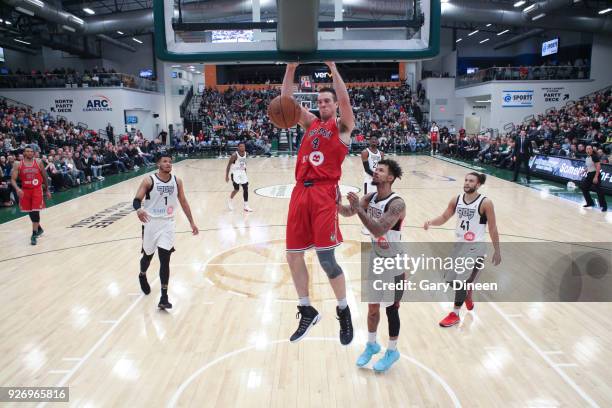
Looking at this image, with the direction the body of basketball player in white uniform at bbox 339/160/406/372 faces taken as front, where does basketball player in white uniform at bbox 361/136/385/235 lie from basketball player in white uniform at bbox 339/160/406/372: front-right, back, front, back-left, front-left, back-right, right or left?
back-right

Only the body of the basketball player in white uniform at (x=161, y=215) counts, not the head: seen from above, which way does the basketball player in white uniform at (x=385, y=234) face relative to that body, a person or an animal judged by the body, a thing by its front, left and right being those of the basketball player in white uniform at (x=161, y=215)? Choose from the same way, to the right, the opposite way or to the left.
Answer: to the right

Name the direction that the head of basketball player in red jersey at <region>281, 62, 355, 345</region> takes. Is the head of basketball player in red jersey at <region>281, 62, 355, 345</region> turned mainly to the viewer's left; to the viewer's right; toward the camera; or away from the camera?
toward the camera

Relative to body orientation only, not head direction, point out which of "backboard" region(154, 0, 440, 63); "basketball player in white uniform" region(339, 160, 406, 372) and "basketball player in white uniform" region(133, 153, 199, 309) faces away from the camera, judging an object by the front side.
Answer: the backboard

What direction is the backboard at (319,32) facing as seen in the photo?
away from the camera

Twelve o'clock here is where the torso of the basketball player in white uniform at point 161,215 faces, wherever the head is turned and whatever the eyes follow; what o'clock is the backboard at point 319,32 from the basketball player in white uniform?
The backboard is roughly at 11 o'clock from the basketball player in white uniform.

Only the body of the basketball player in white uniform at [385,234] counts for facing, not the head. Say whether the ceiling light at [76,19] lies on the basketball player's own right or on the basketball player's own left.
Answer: on the basketball player's own right

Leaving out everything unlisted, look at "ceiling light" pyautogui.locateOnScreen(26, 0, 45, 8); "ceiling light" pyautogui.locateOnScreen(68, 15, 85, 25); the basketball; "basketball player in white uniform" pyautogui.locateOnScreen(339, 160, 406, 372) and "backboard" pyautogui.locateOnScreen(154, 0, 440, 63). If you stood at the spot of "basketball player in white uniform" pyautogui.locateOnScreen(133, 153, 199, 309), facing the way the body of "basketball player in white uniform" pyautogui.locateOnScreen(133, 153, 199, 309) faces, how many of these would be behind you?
2

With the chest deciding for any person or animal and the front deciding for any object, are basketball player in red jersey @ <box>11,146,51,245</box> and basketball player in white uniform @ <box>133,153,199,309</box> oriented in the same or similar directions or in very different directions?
same or similar directions

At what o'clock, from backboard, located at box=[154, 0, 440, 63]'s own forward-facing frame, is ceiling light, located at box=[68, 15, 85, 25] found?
The ceiling light is roughly at 11 o'clock from the backboard.

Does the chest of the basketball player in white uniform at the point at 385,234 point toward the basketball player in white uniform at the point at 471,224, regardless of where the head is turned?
no

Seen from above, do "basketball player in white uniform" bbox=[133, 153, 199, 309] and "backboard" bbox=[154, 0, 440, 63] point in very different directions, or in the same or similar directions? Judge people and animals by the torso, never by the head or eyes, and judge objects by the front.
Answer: very different directions

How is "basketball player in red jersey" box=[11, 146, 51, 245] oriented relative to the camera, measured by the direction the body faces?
toward the camera

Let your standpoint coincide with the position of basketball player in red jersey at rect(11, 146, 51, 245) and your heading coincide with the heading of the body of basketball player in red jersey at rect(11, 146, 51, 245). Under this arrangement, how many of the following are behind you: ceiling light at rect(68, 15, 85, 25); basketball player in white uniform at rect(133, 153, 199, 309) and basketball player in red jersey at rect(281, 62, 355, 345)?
1
